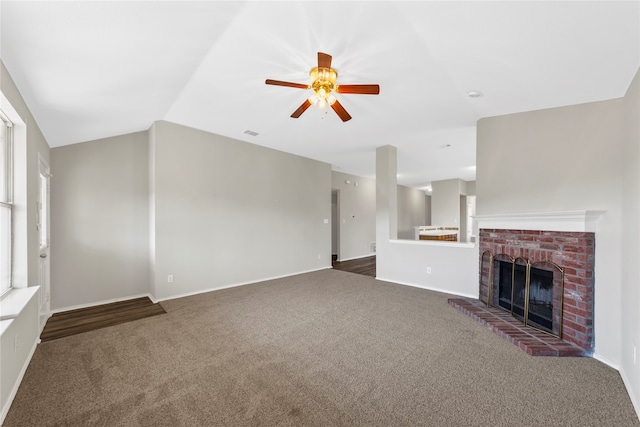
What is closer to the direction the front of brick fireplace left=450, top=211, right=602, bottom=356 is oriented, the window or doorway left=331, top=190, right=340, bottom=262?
the window

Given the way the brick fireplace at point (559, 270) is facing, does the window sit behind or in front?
in front

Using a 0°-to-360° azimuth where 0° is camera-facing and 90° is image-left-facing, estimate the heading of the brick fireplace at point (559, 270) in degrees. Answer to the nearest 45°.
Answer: approximately 45°

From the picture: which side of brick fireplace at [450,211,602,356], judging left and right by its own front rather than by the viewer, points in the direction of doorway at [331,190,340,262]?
right
